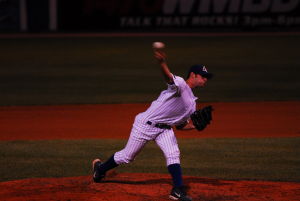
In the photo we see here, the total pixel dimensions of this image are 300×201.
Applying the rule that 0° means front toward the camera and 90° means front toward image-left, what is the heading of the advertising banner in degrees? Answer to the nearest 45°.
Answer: approximately 0°

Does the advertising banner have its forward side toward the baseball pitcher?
yes
